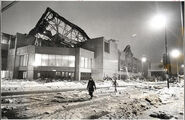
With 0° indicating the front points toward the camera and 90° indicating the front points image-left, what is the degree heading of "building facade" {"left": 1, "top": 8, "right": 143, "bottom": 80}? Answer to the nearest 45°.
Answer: approximately 0°

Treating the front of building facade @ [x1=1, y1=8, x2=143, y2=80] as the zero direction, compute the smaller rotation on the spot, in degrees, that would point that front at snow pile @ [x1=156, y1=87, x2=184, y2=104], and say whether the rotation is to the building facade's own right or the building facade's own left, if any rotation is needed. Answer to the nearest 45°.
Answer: approximately 45° to the building facade's own left
